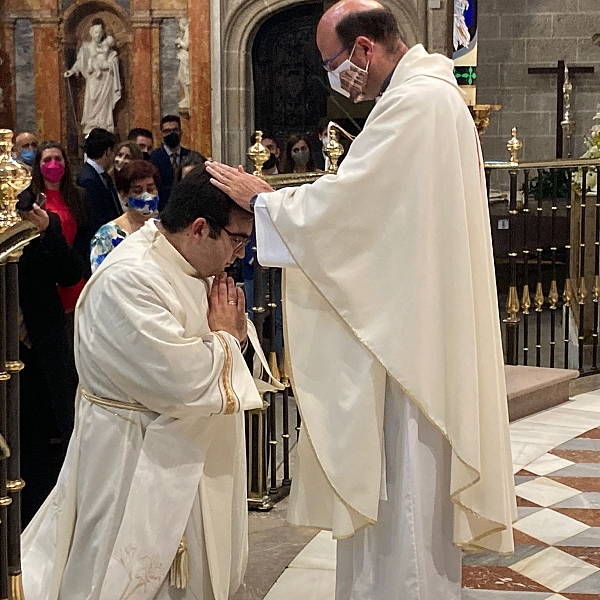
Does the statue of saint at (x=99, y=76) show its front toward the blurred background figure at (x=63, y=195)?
yes

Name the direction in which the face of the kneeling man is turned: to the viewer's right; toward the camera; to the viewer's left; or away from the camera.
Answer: to the viewer's right

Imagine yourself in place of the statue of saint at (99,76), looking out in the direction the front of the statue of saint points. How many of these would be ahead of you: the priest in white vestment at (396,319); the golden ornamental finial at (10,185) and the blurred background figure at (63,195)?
3

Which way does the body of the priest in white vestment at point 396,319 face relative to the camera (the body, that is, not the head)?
to the viewer's left

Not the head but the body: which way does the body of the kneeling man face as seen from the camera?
to the viewer's right

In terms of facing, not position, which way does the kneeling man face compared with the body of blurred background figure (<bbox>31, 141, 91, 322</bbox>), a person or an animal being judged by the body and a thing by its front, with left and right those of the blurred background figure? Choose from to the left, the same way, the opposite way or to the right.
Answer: to the left

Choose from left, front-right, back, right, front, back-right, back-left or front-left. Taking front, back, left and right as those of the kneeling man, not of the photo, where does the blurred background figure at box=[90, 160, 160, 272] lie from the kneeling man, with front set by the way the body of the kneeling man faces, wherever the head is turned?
left

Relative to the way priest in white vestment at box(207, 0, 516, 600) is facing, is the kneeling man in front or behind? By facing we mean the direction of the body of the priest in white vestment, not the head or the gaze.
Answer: in front

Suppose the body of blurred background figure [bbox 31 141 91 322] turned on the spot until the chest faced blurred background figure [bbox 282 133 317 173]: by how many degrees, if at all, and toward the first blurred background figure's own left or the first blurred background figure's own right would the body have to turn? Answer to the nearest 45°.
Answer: approximately 135° to the first blurred background figure's own left

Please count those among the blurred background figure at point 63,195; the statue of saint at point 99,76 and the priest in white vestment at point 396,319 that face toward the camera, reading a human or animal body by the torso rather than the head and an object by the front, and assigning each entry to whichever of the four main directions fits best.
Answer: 2

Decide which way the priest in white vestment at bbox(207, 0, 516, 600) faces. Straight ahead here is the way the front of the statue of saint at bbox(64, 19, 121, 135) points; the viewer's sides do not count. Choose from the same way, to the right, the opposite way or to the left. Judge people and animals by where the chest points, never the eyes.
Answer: to the right

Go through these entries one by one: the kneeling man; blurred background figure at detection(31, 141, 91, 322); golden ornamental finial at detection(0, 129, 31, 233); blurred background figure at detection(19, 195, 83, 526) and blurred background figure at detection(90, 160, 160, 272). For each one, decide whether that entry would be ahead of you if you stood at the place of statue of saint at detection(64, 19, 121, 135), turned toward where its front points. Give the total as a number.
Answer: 5

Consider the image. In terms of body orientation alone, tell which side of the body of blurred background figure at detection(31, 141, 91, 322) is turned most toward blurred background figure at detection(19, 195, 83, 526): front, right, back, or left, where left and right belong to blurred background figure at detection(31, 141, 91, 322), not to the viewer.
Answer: front

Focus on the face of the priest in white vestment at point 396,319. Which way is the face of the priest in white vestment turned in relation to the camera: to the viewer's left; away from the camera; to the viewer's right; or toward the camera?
to the viewer's left

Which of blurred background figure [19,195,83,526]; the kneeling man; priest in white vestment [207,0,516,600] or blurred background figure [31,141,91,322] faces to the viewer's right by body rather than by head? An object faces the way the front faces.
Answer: the kneeling man

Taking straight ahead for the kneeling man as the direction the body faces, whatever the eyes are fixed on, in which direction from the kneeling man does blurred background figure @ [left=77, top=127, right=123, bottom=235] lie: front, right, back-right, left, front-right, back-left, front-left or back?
left

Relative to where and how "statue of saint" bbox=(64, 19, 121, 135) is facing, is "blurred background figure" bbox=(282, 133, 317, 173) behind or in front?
in front
